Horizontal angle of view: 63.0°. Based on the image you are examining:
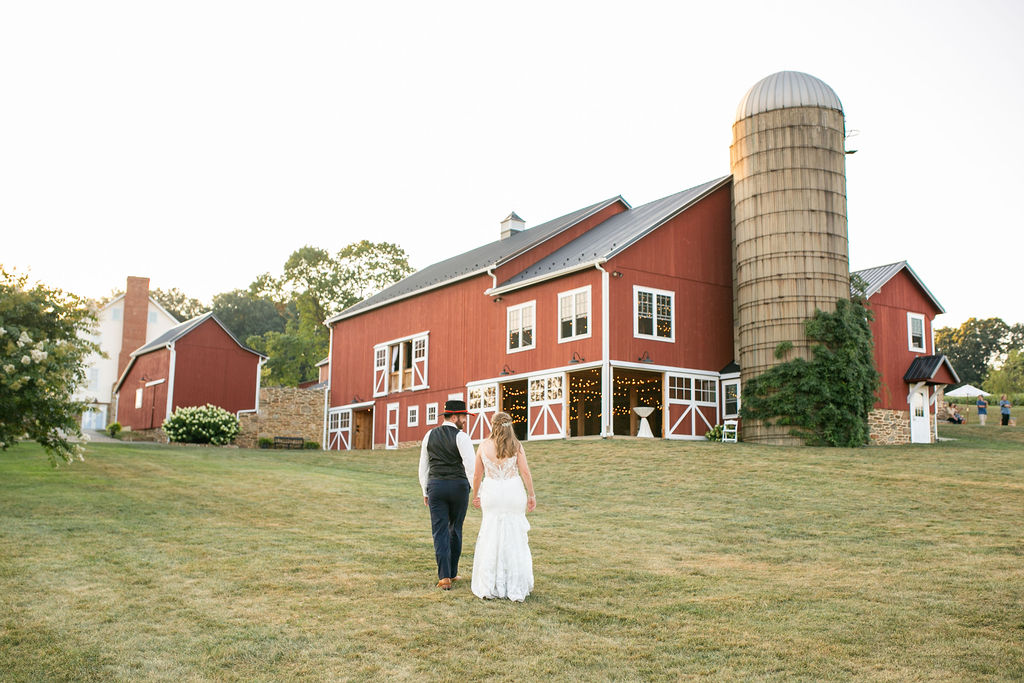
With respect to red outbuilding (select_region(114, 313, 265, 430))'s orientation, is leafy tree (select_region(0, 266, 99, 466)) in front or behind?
in front

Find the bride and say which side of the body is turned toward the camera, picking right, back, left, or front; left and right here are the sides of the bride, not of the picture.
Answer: back

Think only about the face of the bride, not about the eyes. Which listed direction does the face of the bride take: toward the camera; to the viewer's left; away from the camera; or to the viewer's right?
away from the camera

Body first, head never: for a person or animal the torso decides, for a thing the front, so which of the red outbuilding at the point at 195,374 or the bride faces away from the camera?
the bride

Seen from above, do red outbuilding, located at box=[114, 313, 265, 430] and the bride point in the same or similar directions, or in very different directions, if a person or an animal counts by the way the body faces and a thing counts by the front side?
very different directions

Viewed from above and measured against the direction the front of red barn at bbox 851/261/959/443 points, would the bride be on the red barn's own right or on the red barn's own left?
on the red barn's own right

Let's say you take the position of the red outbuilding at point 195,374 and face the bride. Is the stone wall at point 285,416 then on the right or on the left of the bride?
left

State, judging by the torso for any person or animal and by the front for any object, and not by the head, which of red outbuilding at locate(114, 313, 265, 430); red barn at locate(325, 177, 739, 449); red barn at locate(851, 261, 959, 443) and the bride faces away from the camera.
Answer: the bride

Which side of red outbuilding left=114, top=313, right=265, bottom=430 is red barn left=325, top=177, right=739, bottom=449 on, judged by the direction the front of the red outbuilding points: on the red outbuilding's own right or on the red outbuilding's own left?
on the red outbuilding's own left

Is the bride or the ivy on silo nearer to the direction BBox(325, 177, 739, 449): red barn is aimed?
the bride

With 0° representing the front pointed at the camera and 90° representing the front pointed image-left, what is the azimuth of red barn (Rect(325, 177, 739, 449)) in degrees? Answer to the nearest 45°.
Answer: approximately 45°

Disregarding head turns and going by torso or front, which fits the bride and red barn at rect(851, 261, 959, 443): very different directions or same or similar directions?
very different directions

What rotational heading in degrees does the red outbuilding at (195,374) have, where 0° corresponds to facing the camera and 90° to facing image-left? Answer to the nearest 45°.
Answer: approximately 45°

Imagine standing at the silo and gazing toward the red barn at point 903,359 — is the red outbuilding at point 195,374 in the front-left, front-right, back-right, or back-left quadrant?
back-left

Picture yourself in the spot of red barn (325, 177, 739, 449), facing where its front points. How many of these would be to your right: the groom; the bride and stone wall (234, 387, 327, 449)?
1
